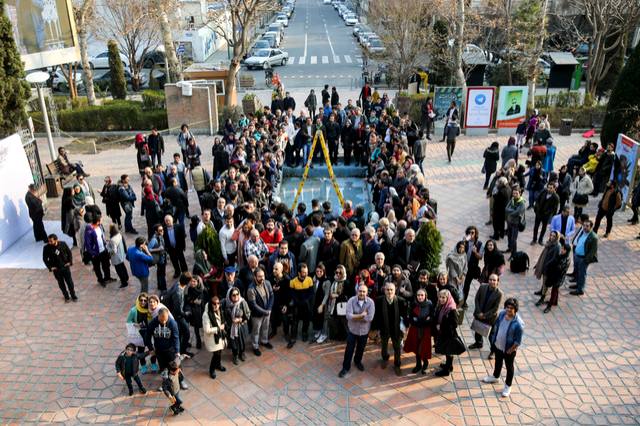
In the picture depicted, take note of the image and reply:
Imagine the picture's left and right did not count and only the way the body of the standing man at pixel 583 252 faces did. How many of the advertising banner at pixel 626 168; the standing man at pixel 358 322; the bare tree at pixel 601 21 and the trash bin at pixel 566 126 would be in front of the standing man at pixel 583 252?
1

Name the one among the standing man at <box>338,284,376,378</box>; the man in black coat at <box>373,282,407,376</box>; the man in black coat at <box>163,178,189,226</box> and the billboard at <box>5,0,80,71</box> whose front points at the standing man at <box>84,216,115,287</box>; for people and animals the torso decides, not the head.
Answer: the billboard

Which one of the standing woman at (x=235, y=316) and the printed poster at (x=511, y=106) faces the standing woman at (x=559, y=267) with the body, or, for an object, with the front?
the printed poster

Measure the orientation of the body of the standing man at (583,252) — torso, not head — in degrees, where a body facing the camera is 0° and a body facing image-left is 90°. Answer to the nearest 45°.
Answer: approximately 45°

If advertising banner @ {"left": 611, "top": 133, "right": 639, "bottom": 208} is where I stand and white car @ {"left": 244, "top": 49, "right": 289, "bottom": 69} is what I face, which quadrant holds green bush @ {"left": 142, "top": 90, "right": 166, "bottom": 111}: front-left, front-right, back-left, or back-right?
front-left

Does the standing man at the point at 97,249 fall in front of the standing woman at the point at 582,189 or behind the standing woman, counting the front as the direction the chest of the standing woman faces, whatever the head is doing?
in front

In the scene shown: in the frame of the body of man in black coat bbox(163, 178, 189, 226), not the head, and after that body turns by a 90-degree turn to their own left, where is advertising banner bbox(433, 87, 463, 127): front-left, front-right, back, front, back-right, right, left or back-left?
front

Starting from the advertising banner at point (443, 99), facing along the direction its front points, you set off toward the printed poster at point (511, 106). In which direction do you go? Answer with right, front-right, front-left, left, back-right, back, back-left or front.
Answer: left

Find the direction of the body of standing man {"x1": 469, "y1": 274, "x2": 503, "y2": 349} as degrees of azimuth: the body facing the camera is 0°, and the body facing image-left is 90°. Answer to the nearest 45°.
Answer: approximately 45°

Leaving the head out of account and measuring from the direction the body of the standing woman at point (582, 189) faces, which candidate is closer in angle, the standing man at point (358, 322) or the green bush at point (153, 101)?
the standing man

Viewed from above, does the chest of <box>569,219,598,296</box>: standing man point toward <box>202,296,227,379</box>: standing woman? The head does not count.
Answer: yes

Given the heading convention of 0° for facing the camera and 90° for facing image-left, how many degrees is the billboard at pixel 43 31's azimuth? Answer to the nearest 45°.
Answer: approximately 0°

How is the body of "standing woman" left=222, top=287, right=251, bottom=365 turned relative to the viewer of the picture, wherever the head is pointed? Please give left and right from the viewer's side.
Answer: facing the viewer

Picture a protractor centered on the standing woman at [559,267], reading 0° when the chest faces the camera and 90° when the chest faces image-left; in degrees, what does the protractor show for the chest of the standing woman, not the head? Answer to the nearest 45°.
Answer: approximately 45°

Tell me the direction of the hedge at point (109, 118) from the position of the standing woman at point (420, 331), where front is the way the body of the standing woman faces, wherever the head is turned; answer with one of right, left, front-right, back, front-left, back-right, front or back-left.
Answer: back-right

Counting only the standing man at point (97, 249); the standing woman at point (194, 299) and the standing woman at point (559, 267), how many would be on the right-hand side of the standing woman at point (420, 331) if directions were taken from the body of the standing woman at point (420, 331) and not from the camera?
2

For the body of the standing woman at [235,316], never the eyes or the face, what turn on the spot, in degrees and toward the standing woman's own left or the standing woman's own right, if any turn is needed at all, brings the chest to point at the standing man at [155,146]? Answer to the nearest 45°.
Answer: approximately 180°

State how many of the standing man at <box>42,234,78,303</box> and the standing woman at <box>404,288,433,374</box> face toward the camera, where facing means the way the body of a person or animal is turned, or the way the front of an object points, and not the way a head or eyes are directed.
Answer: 2

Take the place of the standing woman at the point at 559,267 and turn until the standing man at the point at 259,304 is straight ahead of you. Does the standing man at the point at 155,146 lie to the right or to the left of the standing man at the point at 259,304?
right
